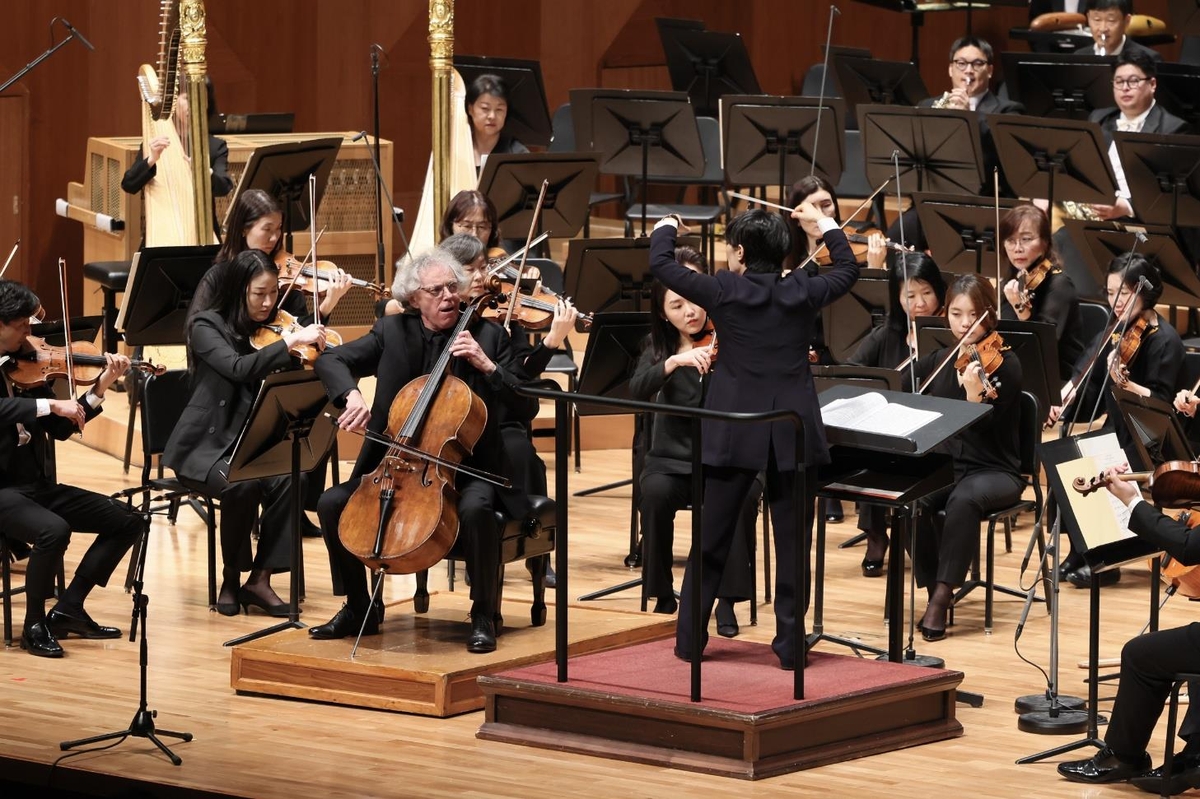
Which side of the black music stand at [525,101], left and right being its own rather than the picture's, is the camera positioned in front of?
back

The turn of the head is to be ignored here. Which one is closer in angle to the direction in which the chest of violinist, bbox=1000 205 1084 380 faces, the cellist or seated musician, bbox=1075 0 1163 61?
the cellist

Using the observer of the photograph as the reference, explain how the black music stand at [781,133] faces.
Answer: facing away from the viewer

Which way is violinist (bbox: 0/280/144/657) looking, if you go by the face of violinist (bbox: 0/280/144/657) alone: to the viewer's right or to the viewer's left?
to the viewer's right

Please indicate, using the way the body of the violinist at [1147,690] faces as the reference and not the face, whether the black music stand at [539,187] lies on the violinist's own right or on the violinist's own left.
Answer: on the violinist's own right

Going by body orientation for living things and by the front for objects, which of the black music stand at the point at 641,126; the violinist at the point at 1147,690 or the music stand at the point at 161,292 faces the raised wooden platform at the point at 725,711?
the violinist

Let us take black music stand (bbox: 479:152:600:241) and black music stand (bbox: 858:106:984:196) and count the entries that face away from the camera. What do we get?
2

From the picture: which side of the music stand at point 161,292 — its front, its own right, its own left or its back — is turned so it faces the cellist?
back

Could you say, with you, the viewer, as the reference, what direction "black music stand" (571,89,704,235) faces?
facing away from the viewer
